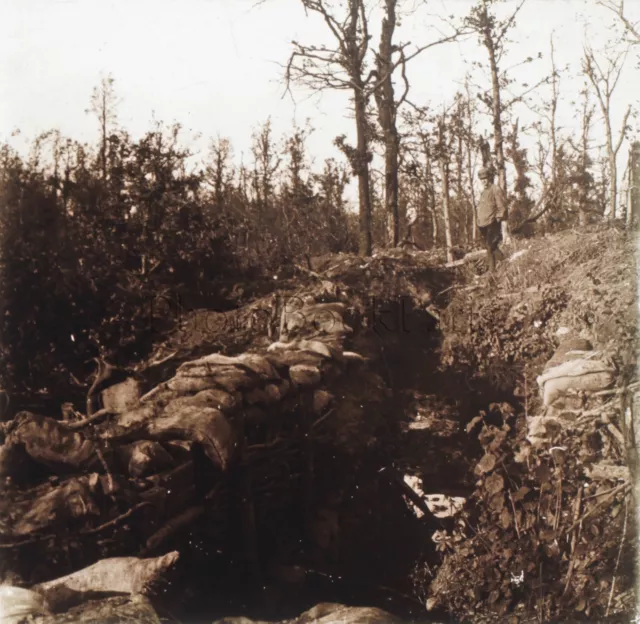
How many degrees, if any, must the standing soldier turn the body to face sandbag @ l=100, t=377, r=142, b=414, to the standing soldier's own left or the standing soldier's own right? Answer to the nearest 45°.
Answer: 0° — they already face it

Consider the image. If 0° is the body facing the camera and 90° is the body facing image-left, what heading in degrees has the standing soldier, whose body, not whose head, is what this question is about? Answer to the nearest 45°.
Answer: approximately 45°
